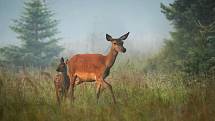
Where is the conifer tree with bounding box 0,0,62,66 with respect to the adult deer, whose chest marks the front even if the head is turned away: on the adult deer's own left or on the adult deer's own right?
on the adult deer's own left

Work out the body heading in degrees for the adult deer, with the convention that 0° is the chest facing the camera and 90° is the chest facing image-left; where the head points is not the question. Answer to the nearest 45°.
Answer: approximately 270°
